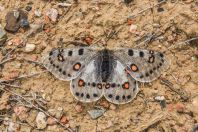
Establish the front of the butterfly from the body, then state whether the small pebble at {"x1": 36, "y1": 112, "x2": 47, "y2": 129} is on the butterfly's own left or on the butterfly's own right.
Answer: on the butterfly's own left

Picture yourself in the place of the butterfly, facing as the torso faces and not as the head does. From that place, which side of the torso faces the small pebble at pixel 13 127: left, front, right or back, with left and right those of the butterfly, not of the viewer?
left

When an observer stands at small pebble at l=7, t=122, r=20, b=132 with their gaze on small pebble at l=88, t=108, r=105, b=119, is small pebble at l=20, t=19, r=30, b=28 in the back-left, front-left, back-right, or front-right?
front-left

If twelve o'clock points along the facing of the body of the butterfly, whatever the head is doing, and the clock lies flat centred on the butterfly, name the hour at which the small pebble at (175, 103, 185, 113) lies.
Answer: The small pebble is roughly at 3 o'clock from the butterfly.

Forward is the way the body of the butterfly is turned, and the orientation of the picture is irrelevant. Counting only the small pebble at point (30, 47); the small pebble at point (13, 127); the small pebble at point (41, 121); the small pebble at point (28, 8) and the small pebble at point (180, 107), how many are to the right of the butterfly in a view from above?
1

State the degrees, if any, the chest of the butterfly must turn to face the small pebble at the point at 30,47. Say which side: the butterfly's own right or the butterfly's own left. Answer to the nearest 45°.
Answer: approximately 90° to the butterfly's own left

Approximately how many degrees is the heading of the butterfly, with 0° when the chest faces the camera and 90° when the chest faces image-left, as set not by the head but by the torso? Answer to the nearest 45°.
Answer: approximately 180°

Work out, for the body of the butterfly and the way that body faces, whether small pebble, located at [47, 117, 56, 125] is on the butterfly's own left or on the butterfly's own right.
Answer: on the butterfly's own left

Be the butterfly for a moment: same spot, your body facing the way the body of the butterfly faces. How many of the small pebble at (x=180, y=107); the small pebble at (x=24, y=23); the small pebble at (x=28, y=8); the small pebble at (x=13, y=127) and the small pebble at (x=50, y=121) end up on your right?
1
